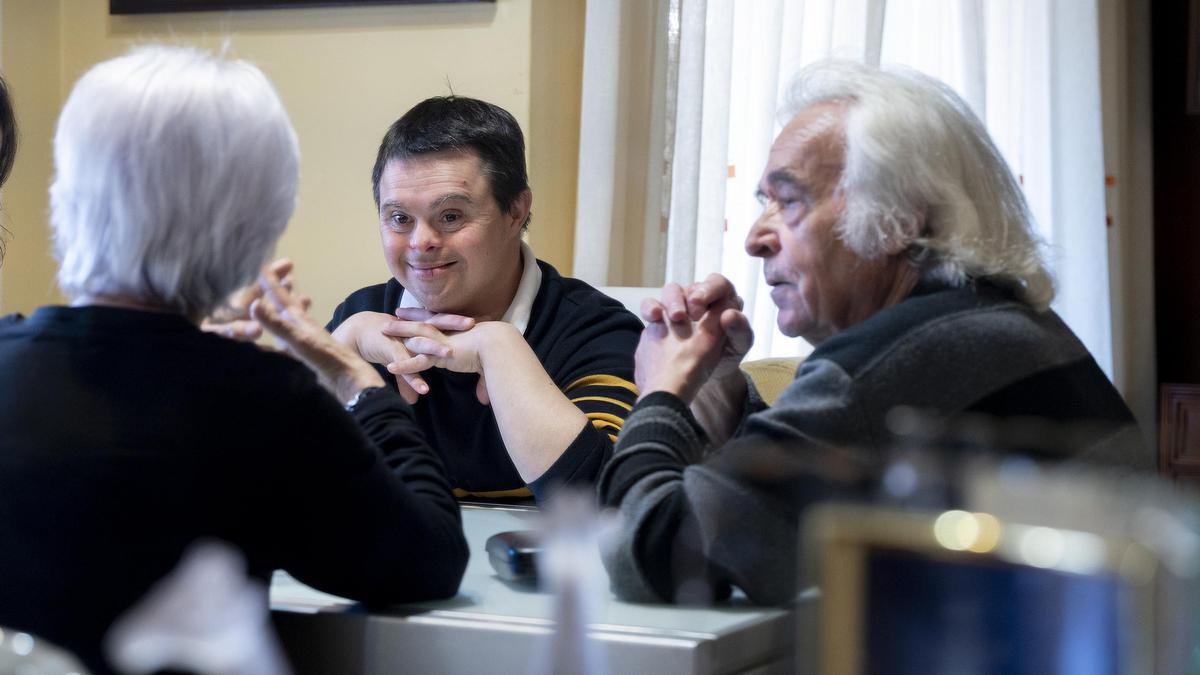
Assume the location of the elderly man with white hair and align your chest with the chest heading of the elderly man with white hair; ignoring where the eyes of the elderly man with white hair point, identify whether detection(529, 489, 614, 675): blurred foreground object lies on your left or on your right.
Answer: on your left

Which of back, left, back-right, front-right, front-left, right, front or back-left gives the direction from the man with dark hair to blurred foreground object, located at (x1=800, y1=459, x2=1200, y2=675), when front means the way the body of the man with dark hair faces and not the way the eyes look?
front-left

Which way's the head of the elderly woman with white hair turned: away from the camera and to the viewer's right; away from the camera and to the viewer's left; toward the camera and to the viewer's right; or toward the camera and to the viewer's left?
away from the camera and to the viewer's right

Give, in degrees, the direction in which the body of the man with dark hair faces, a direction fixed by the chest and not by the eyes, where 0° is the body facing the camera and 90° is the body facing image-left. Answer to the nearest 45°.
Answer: approximately 45°

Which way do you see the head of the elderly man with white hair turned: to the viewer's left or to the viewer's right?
to the viewer's left

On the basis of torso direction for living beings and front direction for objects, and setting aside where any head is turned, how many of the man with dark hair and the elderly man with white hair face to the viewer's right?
0

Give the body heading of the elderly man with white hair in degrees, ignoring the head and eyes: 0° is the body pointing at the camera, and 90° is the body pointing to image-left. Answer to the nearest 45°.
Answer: approximately 90°
